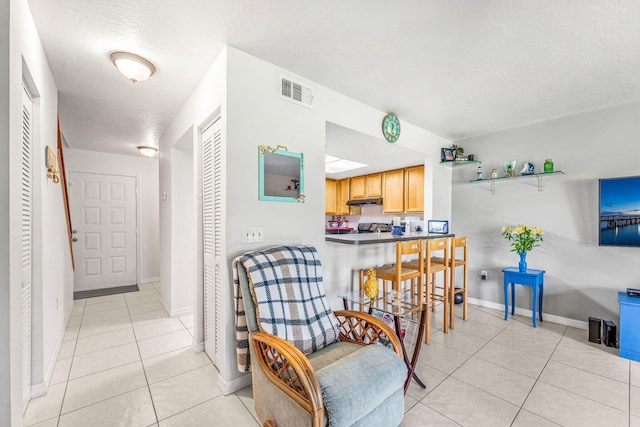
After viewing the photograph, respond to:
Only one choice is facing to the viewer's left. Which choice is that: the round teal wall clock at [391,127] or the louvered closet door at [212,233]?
the louvered closet door

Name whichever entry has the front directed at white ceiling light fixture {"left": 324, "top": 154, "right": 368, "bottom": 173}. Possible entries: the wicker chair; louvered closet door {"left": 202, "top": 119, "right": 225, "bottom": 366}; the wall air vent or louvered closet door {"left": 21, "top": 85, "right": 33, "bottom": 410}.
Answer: louvered closet door {"left": 21, "top": 85, "right": 33, "bottom": 410}

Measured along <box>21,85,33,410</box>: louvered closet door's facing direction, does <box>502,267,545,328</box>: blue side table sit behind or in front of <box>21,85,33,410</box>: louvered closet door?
in front

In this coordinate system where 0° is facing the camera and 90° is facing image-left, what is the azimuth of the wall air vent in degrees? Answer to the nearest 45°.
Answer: approximately 315°

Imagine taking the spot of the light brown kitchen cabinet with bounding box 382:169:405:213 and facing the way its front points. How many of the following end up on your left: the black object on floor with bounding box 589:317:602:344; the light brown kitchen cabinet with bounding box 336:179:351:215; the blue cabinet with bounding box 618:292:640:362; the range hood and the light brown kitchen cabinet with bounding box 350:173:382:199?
2

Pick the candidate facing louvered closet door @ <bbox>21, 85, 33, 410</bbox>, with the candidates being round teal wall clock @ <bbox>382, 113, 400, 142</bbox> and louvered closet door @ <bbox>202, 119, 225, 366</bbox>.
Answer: louvered closet door @ <bbox>202, 119, 225, 366</bbox>

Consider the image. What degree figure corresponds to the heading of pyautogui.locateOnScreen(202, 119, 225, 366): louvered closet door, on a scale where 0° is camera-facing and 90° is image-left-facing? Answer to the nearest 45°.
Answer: approximately 90°

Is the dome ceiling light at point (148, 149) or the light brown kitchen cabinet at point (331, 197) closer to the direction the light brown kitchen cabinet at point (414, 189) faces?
the dome ceiling light

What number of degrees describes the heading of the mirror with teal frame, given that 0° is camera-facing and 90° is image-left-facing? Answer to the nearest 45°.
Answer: approximately 315°

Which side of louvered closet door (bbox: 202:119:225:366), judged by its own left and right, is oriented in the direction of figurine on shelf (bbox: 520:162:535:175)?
back

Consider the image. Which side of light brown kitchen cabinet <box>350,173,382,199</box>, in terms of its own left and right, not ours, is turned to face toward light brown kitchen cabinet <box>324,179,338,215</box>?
right

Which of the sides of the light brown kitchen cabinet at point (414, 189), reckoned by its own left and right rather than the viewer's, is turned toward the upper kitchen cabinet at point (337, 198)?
right

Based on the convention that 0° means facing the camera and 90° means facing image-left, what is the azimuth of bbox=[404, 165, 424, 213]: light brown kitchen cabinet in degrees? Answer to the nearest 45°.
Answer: approximately 45°

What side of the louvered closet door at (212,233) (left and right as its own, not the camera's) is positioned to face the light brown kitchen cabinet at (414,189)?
back

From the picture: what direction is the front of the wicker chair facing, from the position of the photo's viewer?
facing the viewer and to the right of the viewer

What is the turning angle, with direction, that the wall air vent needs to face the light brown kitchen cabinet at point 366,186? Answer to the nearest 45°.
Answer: approximately 90° to its left

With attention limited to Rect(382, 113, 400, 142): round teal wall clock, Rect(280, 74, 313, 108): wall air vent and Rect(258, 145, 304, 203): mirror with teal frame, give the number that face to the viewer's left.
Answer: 0
